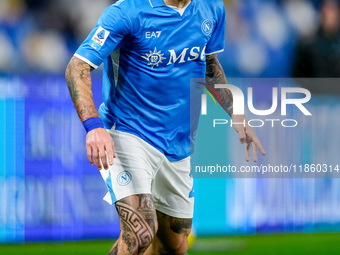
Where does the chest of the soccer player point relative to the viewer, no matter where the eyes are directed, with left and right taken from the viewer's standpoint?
facing the viewer and to the right of the viewer
